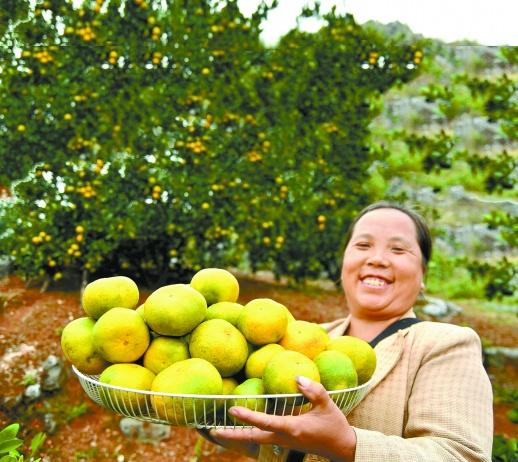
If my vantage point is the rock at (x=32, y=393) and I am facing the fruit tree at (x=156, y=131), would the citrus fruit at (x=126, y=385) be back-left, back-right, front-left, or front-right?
back-right

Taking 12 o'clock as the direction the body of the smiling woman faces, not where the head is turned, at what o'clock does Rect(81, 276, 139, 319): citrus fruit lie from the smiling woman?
The citrus fruit is roughly at 1 o'clock from the smiling woman.

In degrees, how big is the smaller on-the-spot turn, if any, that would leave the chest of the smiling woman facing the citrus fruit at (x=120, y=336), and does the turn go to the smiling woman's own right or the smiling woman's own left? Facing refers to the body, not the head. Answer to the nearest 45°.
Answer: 0° — they already face it

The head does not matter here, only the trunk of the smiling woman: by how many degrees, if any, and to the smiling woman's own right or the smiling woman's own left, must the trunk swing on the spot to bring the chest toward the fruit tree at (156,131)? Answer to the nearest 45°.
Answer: approximately 90° to the smiling woman's own right

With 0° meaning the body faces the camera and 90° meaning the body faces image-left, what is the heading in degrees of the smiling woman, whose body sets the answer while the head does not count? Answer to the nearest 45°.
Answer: approximately 45°

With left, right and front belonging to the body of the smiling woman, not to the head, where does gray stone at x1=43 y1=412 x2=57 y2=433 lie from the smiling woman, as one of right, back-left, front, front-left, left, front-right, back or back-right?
right

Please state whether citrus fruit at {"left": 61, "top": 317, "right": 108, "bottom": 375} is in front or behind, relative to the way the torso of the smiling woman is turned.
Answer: in front

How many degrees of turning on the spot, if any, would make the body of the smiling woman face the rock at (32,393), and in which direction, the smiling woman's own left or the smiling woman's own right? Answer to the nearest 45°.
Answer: approximately 90° to the smiling woman's own right

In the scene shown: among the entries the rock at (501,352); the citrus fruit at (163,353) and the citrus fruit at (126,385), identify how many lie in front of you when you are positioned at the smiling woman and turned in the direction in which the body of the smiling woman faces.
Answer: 2
